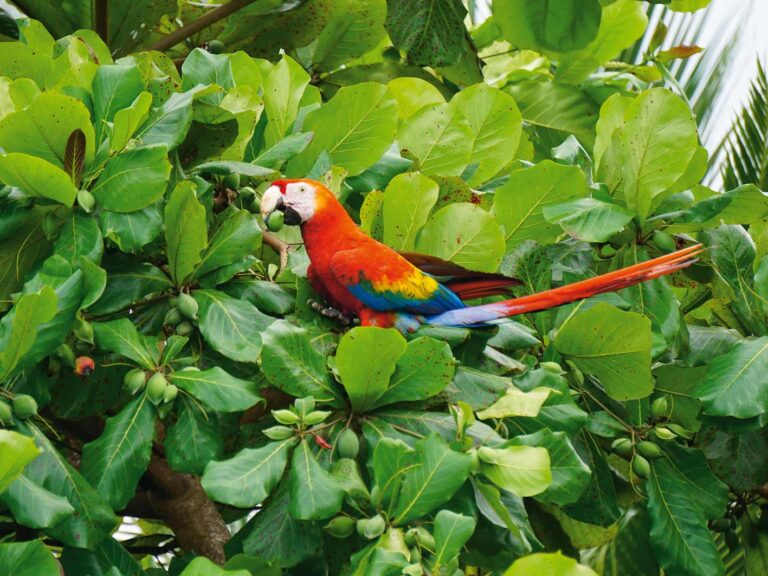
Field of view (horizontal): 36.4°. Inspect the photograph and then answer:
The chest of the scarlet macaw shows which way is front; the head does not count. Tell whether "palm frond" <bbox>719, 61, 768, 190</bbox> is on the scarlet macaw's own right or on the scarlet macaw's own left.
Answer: on the scarlet macaw's own right

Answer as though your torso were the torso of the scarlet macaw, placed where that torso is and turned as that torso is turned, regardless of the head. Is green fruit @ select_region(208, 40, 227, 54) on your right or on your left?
on your right

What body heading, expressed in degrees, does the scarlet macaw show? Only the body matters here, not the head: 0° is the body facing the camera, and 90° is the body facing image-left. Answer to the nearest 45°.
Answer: approximately 90°
